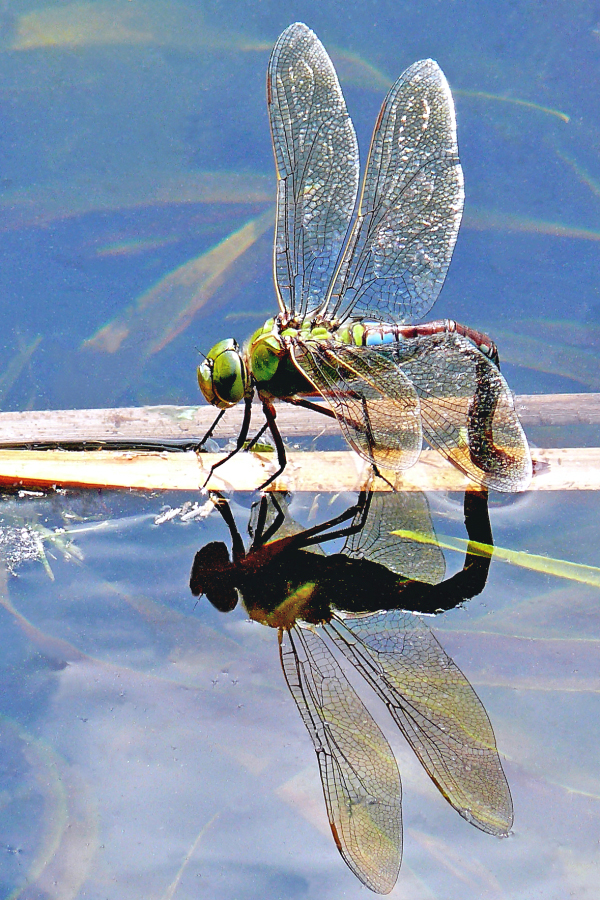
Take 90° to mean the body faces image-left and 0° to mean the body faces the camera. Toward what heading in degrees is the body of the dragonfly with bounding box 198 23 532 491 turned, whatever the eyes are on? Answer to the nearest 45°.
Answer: approximately 90°
